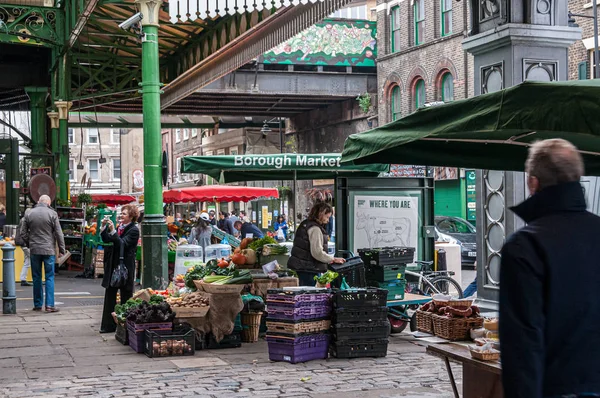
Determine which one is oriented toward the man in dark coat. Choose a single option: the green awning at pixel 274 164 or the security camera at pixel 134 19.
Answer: the green awning

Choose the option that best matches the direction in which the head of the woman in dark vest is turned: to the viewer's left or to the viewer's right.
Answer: to the viewer's right

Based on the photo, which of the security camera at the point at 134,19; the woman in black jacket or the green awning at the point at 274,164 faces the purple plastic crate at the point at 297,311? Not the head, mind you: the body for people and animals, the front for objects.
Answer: the green awning

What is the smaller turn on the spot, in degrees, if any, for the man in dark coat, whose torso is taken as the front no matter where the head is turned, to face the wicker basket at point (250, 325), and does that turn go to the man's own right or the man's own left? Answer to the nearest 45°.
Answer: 0° — they already face it

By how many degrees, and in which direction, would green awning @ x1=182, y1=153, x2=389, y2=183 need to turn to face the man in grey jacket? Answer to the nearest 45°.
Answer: approximately 90° to its right

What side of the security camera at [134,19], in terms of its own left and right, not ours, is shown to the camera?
left

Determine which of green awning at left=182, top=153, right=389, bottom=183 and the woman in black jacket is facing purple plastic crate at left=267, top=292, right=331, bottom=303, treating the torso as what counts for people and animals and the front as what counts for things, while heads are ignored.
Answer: the green awning

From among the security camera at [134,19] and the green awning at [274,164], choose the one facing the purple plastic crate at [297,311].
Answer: the green awning

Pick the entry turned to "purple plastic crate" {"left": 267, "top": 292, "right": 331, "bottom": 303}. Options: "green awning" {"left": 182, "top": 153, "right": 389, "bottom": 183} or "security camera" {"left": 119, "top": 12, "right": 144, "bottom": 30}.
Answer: the green awning

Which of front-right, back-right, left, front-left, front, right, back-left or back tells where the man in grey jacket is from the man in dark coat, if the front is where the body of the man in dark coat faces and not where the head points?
front

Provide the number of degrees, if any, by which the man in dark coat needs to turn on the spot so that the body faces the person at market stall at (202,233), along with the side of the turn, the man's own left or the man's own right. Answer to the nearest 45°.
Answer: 0° — they already face them

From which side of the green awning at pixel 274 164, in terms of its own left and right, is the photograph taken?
front

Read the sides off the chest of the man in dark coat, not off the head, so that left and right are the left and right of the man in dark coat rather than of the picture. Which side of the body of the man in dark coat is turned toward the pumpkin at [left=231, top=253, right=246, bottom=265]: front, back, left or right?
front

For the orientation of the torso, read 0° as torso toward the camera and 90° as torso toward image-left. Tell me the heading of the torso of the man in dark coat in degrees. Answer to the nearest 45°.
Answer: approximately 135°

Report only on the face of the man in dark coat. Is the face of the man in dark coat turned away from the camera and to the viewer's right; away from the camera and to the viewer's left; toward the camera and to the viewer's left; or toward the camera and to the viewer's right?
away from the camera and to the viewer's left
